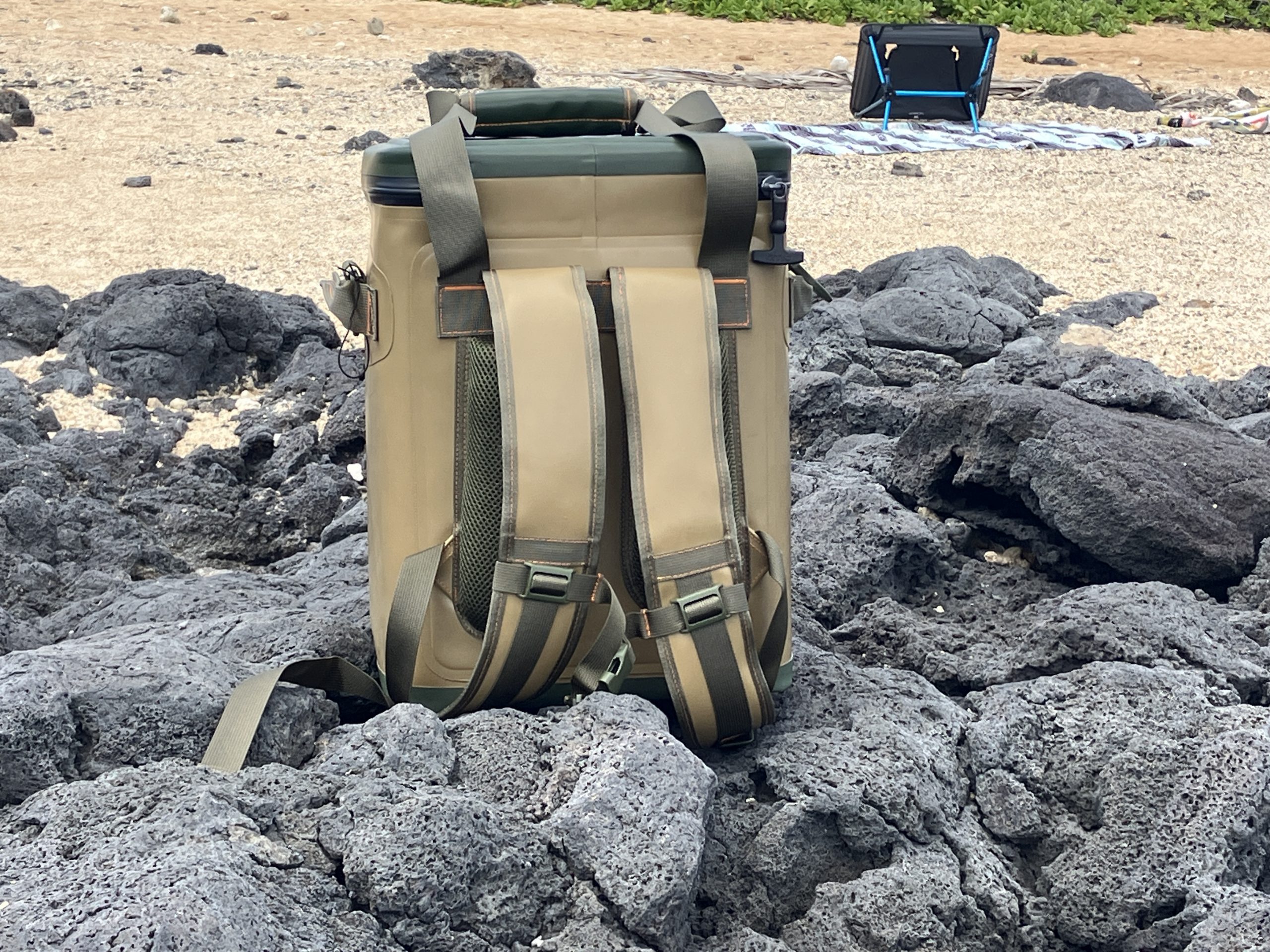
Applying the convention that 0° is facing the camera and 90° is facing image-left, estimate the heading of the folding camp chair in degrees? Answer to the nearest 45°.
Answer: approximately 180°

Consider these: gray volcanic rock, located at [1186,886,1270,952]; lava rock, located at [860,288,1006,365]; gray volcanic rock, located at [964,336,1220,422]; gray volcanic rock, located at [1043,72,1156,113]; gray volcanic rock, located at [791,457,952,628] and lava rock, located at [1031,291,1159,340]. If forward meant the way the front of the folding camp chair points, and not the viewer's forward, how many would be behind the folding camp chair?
5

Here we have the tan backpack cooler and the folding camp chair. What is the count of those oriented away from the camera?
2

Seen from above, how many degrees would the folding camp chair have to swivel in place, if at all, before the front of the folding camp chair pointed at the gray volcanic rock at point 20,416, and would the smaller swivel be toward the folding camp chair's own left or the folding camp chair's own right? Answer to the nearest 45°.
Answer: approximately 180°

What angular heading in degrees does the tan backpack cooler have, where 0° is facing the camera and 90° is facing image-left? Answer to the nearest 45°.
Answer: approximately 180°

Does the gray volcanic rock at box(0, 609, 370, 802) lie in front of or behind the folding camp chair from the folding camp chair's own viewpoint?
behind

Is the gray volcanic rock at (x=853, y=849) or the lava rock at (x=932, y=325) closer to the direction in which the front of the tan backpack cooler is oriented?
the lava rock

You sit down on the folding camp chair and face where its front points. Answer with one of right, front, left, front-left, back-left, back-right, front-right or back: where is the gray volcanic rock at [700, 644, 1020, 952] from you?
back

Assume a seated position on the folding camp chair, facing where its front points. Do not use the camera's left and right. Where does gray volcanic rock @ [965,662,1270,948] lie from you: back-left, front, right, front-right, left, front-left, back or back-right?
back

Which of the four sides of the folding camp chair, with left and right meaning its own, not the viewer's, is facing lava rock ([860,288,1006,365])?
back

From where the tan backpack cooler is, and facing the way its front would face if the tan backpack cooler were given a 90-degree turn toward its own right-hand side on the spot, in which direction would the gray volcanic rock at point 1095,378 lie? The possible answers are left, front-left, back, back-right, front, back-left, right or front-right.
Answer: front-left
